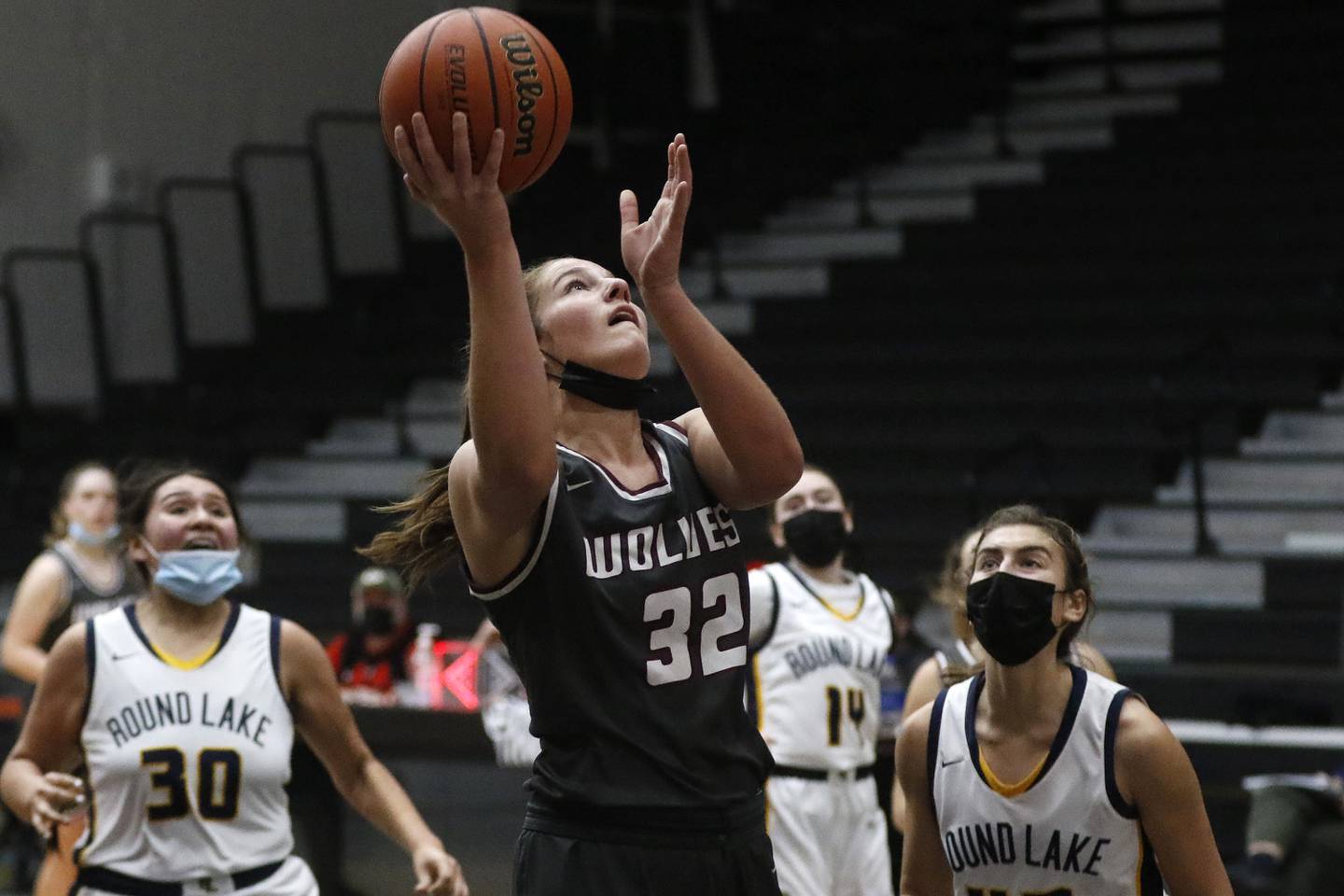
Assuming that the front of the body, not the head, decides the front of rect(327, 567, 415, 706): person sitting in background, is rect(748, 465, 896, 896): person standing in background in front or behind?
in front

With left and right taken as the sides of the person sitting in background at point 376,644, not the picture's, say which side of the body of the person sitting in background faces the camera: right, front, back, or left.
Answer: front

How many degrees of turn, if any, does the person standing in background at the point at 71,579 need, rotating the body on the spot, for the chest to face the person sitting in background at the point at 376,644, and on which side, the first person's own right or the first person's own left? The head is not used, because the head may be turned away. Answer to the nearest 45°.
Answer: approximately 90° to the first person's own left

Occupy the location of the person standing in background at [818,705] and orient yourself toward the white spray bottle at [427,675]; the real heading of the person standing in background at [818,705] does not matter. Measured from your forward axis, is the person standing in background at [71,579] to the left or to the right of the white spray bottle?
left

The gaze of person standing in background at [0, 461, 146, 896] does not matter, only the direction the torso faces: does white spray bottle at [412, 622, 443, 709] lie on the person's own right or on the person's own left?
on the person's own left

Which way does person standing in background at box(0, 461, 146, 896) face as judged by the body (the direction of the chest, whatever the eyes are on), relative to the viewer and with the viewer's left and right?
facing the viewer and to the right of the viewer

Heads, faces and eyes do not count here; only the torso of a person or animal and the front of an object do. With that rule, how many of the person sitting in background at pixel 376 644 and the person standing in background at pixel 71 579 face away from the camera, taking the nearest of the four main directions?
0

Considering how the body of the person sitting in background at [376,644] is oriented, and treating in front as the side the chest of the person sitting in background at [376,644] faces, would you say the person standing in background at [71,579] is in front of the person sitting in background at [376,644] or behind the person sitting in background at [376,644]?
in front

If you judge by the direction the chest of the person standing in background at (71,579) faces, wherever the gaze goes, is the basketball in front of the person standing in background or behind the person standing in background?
in front
